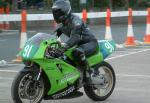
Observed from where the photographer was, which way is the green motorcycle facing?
facing the viewer and to the left of the viewer

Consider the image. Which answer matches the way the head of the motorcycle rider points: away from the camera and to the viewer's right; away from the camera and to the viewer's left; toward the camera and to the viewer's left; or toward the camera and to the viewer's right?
toward the camera and to the viewer's left
